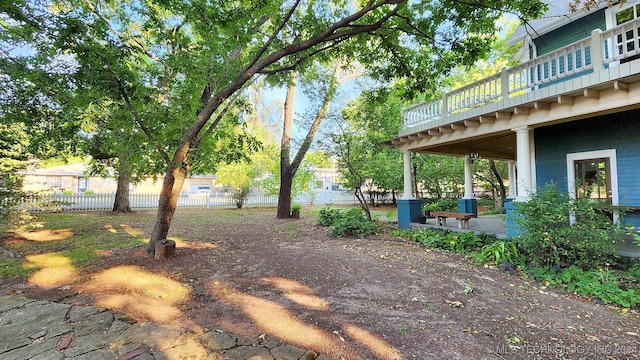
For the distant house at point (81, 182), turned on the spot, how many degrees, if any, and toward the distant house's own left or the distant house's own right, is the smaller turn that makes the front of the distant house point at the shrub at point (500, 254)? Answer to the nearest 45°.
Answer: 0° — it already faces it

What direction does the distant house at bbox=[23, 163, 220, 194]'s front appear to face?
toward the camera

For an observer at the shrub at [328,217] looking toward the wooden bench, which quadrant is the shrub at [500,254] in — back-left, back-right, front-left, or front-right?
front-right

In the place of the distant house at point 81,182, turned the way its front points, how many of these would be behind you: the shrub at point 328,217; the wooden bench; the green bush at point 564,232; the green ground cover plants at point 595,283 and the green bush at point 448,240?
0

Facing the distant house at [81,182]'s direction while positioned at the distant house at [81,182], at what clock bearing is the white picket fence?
The white picket fence is roughly at 11 o'clock from the distant house.

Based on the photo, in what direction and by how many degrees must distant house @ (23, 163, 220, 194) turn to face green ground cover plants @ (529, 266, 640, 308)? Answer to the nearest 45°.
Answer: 0° — it already faces it

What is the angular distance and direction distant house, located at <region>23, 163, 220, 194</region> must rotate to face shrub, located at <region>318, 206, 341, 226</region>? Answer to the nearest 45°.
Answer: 0° — it already faces it

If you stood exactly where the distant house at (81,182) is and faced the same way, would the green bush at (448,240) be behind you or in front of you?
in front

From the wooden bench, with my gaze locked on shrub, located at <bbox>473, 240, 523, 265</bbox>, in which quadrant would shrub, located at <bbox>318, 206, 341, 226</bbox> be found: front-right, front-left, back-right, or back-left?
back-right
